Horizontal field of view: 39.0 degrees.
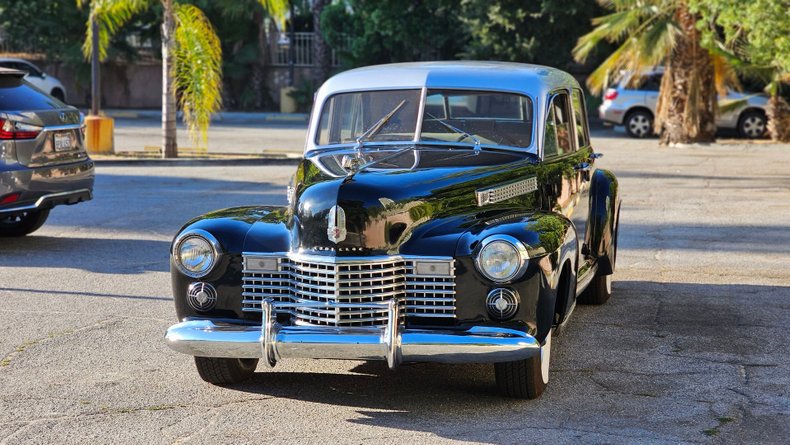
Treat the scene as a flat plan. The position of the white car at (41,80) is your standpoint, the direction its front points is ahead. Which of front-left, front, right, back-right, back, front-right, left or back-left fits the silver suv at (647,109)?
front-right

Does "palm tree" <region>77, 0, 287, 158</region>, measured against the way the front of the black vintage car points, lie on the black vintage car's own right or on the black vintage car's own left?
on the black vintage car's own right

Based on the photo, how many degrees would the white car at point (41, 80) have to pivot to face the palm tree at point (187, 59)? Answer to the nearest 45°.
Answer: approximately 90° to its right

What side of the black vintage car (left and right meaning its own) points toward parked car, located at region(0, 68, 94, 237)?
right

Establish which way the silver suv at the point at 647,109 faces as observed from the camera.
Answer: facing to the right of the viewer

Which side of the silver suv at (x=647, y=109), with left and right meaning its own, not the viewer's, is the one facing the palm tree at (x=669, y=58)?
right

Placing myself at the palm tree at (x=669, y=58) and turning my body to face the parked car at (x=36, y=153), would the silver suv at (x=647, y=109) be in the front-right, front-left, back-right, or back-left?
back-right

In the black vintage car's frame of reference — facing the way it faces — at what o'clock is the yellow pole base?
The yellow pole base is roughly at 4 o'clock from the black vintage car.

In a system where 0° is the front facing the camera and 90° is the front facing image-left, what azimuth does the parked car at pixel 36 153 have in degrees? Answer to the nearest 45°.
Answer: approximately 135°
